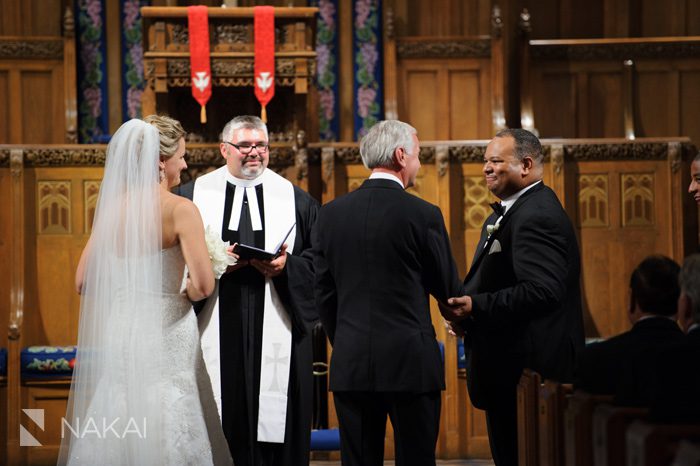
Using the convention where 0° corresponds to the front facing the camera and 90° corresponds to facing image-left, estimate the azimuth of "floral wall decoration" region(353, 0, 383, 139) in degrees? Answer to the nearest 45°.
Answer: approximately 0°

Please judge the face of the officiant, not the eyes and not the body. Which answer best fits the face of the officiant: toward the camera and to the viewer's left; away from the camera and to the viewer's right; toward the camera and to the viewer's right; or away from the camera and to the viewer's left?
toward the camera and to the viewer's right

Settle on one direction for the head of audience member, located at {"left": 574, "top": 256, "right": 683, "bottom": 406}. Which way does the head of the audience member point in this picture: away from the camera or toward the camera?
away from the camera

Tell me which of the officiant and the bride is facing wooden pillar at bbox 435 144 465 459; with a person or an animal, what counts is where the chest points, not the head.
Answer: the bride

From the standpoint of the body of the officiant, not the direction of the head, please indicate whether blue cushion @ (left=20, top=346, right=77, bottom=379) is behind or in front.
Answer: behind

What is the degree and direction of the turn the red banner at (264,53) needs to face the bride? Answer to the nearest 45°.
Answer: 0° — it already faces them

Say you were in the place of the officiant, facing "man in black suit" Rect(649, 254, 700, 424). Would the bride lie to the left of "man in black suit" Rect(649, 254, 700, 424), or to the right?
right

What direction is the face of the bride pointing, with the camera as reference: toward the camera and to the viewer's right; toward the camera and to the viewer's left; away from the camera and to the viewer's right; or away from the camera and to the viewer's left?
away from the camera and to the viewer's right

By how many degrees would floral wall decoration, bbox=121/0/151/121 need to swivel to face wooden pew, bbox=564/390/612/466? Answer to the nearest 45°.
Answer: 0° — it already faces it

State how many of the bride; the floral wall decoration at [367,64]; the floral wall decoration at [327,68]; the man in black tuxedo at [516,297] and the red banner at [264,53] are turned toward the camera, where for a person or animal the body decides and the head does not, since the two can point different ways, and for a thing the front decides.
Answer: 3

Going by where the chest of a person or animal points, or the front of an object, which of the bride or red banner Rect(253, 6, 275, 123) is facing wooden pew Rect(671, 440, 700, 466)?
the red banner
